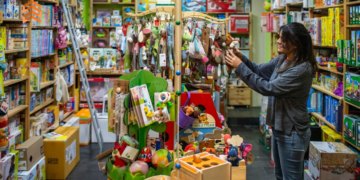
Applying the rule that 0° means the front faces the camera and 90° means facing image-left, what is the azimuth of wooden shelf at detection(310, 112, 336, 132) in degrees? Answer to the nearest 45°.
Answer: approximately 45°

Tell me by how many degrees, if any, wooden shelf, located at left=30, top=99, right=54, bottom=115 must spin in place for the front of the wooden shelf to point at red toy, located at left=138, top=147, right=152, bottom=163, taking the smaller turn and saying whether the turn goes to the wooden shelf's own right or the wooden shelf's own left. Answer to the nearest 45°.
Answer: approximately 45° to the wooden shelf's own right

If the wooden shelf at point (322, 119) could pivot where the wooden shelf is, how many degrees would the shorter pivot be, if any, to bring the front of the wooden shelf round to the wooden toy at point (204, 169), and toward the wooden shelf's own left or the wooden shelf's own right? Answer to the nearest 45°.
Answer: approximately 45° to the wooden shelf's own left

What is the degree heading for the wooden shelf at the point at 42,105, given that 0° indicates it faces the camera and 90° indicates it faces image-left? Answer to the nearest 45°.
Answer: approximately 315°

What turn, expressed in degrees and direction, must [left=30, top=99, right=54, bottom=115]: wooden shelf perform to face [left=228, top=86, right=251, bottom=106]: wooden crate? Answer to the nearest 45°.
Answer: approximately 90° to its left

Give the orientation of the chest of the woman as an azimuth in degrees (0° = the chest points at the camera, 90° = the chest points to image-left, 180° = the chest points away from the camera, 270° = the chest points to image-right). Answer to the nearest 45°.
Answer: approximately 90°

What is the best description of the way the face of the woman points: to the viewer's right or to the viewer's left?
to the viewer's left

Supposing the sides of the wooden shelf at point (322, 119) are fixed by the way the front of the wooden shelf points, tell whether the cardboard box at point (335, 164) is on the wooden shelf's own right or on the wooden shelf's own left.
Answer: on the wooden shelf's own left
